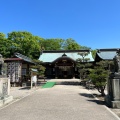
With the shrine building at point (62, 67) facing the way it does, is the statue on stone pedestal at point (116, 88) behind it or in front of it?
in front

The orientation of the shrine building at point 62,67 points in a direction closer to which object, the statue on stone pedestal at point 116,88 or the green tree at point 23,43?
the statue on stone pedestal

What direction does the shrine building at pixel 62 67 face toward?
toward the camera

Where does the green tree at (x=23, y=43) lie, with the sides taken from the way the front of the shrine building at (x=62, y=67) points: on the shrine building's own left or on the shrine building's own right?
on the shrine building's own right

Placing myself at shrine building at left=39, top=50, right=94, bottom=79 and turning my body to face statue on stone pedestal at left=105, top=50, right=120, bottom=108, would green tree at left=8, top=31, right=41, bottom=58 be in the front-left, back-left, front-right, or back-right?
back-right

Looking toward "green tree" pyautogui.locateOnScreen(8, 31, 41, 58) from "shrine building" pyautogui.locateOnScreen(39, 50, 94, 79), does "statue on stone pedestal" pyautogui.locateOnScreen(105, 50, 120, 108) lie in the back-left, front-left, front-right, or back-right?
back-left
